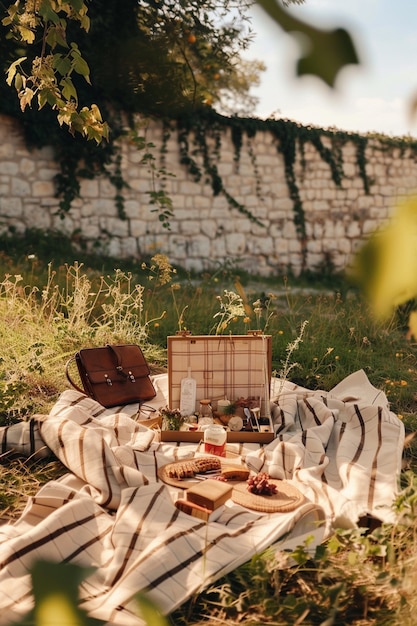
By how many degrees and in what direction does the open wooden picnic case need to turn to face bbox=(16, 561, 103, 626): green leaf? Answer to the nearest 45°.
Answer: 0° — it already faces it

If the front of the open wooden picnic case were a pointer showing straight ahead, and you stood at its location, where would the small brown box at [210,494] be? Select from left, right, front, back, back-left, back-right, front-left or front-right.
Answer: front

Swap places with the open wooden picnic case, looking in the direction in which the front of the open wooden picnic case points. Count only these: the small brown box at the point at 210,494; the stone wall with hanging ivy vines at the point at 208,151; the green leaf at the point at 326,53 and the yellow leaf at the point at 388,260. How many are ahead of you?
3

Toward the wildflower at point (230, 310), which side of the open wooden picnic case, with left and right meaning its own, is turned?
back

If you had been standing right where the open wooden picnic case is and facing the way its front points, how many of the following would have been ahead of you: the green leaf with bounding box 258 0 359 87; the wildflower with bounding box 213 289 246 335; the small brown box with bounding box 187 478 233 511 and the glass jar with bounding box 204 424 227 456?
3

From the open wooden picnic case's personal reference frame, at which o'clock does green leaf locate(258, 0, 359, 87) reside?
The green leaf is roughly at 12 o'clock from the open wooden picnic case.

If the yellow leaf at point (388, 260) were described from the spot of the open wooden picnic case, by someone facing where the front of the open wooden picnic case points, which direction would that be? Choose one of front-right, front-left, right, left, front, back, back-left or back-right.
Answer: front

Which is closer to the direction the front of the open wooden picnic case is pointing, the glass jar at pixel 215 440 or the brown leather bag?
the glass jar

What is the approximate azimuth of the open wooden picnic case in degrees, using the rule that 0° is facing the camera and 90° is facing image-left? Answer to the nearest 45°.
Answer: approximately 0°

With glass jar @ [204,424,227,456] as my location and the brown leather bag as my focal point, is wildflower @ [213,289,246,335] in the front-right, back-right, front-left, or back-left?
front-right

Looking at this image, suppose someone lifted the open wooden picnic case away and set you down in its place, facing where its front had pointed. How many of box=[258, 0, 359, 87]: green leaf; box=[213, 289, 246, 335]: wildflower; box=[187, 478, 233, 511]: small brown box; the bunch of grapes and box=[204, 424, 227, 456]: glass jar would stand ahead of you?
4

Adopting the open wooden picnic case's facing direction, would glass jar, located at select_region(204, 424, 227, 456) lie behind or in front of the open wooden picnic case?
in front

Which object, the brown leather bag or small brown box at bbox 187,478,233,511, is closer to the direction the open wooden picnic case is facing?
the small brown box

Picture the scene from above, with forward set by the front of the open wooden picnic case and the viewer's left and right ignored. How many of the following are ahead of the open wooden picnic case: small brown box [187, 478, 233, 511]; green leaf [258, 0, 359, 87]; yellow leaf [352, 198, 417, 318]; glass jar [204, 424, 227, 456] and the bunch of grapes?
5

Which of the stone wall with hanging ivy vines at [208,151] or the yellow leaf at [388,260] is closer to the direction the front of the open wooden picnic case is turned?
the yellow leaf

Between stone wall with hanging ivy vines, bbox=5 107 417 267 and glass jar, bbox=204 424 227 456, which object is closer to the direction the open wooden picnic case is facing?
the glass jar
